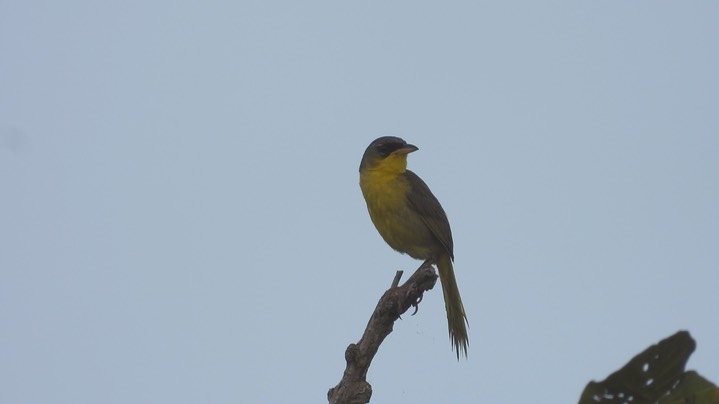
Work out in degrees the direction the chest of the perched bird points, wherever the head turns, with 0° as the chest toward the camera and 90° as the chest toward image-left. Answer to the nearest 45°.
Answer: approximately 45°
